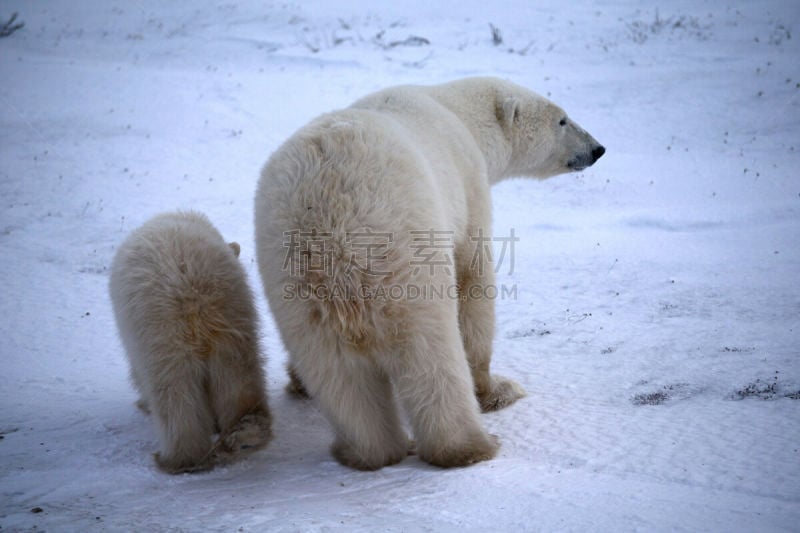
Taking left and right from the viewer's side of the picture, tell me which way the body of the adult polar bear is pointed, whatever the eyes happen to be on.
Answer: facing away from the viewer and to the right of the viewer

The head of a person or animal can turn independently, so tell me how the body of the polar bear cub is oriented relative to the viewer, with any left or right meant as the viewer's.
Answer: facing away from the viewer

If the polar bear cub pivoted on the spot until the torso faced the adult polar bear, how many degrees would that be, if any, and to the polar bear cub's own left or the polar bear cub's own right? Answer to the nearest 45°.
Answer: approximately 135° to the polar bear cub's own right

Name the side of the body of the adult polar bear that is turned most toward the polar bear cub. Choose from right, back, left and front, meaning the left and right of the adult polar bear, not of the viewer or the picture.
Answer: left
